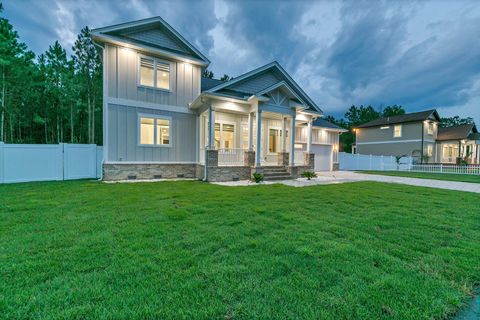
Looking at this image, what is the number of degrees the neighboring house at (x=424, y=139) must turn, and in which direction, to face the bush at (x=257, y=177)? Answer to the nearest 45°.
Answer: approximately 45° to its right

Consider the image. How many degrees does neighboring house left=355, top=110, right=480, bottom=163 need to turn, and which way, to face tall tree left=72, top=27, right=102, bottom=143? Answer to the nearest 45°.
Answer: approximately 90° to its right

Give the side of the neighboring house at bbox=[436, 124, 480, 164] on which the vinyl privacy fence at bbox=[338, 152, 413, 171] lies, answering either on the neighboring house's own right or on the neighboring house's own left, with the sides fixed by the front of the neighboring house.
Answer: on the neighboring house's own right

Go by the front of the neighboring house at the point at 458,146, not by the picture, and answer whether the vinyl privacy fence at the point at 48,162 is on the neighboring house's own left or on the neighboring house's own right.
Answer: on the neighboring house's own right

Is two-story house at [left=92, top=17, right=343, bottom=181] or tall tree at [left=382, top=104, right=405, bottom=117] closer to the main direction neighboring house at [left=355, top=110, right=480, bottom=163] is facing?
the two-story house

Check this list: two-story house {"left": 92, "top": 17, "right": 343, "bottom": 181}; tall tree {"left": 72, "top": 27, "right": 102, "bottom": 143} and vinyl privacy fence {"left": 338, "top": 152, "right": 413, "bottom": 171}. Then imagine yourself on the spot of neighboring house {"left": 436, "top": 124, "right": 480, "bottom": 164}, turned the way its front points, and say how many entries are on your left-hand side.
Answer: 0

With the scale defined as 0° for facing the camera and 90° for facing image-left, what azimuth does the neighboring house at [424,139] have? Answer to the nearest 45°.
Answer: approximately 315°

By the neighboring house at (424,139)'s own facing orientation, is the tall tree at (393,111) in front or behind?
behind

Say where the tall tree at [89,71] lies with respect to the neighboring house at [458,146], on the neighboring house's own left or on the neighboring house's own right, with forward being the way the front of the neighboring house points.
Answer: on the neighboring house's own right

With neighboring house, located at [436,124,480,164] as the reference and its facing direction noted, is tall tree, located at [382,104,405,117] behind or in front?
behind
